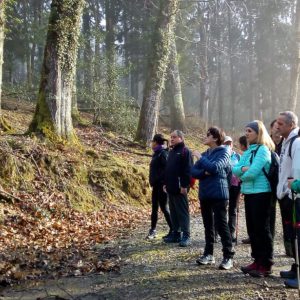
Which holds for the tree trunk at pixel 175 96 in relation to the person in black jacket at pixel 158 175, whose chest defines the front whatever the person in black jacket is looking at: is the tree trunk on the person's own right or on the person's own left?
on the person's own right

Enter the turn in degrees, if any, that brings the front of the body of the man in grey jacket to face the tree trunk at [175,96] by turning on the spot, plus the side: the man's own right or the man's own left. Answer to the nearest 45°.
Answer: approximately 90° to the man's own right

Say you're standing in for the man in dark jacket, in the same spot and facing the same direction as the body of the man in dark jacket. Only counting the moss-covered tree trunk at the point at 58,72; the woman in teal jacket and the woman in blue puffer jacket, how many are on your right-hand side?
1

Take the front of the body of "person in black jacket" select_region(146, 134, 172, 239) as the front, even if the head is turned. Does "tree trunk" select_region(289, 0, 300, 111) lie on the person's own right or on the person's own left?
on the person's own right

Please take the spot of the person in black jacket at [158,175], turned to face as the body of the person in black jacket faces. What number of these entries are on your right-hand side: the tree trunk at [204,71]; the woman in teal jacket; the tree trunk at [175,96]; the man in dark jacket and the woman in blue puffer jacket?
2

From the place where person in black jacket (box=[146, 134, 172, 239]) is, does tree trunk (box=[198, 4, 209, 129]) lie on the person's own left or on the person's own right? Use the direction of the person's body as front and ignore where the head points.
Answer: on the person's own right

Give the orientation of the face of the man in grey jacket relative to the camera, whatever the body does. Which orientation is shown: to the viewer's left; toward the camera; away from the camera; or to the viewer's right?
to the viewer's left

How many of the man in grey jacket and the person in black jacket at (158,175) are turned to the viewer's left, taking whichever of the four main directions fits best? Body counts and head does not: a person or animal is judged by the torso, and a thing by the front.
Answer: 2

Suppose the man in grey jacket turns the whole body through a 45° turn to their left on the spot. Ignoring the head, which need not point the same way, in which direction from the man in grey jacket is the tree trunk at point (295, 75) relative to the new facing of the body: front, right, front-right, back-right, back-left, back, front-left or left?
back-right

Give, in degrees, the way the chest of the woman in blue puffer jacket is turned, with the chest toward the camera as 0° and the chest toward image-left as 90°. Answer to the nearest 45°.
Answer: approximately 45°

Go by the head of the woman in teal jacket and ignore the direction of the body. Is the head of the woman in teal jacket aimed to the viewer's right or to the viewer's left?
to the viewer's left

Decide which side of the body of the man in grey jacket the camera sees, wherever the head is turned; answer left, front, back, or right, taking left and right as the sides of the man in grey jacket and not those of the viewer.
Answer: left

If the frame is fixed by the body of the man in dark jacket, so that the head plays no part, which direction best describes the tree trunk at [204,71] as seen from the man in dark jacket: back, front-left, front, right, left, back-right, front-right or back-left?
back-right

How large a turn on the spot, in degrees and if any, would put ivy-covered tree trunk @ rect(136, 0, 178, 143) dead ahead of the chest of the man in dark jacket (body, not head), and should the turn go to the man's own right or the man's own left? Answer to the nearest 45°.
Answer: approximately 135° to the man's own right

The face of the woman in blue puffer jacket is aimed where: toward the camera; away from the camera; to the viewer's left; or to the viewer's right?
to the viewer's left
